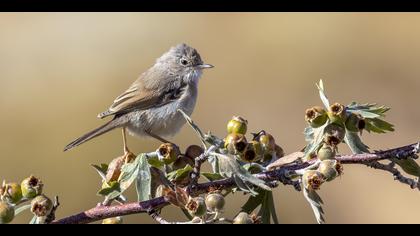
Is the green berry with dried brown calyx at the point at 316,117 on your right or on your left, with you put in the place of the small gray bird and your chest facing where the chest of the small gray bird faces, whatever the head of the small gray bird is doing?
on your left

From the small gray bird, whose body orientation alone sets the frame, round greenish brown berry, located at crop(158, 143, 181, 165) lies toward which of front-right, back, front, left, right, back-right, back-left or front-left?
front

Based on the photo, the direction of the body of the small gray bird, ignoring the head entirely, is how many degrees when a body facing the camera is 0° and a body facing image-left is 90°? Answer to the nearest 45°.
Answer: approximately 270°
